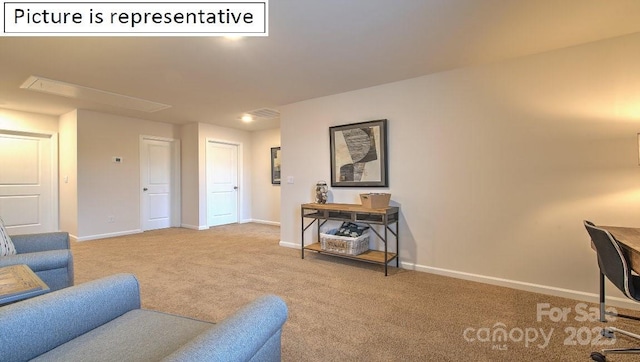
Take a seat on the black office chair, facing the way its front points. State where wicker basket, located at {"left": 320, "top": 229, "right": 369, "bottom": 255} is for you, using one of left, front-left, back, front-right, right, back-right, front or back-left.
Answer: back-left

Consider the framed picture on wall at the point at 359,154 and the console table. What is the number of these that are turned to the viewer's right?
0

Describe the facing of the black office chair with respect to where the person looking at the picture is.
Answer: facing away from the viewer and to the right of the viewer

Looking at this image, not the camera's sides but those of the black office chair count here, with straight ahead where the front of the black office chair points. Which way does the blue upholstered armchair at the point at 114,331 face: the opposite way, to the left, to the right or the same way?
to the left

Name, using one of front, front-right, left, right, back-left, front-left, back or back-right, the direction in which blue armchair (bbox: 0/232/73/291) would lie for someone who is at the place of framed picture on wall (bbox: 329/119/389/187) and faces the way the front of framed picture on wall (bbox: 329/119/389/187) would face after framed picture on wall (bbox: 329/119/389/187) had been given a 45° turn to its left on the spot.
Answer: front-right

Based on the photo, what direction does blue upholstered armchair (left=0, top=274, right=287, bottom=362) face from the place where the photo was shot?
facing away from the viewer and to the right of the viewer

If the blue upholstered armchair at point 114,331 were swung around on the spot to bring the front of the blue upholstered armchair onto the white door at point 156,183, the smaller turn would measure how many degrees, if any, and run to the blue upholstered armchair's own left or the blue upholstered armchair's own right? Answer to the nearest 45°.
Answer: approximately 45° to the blue upholstered armchair's own left

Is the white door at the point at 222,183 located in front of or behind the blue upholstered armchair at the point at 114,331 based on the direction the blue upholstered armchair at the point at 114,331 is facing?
in front

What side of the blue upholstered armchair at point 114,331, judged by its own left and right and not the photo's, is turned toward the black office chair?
right

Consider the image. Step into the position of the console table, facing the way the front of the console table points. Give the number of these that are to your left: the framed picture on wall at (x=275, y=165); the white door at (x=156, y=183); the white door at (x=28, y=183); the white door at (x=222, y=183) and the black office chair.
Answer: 1

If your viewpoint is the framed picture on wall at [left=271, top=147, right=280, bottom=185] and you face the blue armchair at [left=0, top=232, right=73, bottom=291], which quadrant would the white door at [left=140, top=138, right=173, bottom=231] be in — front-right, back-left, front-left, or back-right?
front-right

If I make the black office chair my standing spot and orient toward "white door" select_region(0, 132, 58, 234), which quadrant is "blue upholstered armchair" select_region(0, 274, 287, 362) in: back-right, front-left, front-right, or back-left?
front-left

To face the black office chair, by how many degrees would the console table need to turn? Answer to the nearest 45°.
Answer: approximately 90° to its left

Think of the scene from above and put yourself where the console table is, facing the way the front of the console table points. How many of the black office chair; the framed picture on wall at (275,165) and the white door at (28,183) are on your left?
1

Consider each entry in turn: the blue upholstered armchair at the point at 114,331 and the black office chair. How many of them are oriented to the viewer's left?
0

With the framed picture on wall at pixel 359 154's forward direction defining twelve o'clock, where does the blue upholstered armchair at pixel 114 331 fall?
The blue upholstered armchair is roughly at 11 o'clock from the framed picture on wall.

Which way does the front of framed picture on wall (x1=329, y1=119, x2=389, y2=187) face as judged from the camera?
facing the viewer and to the left of the viewer
